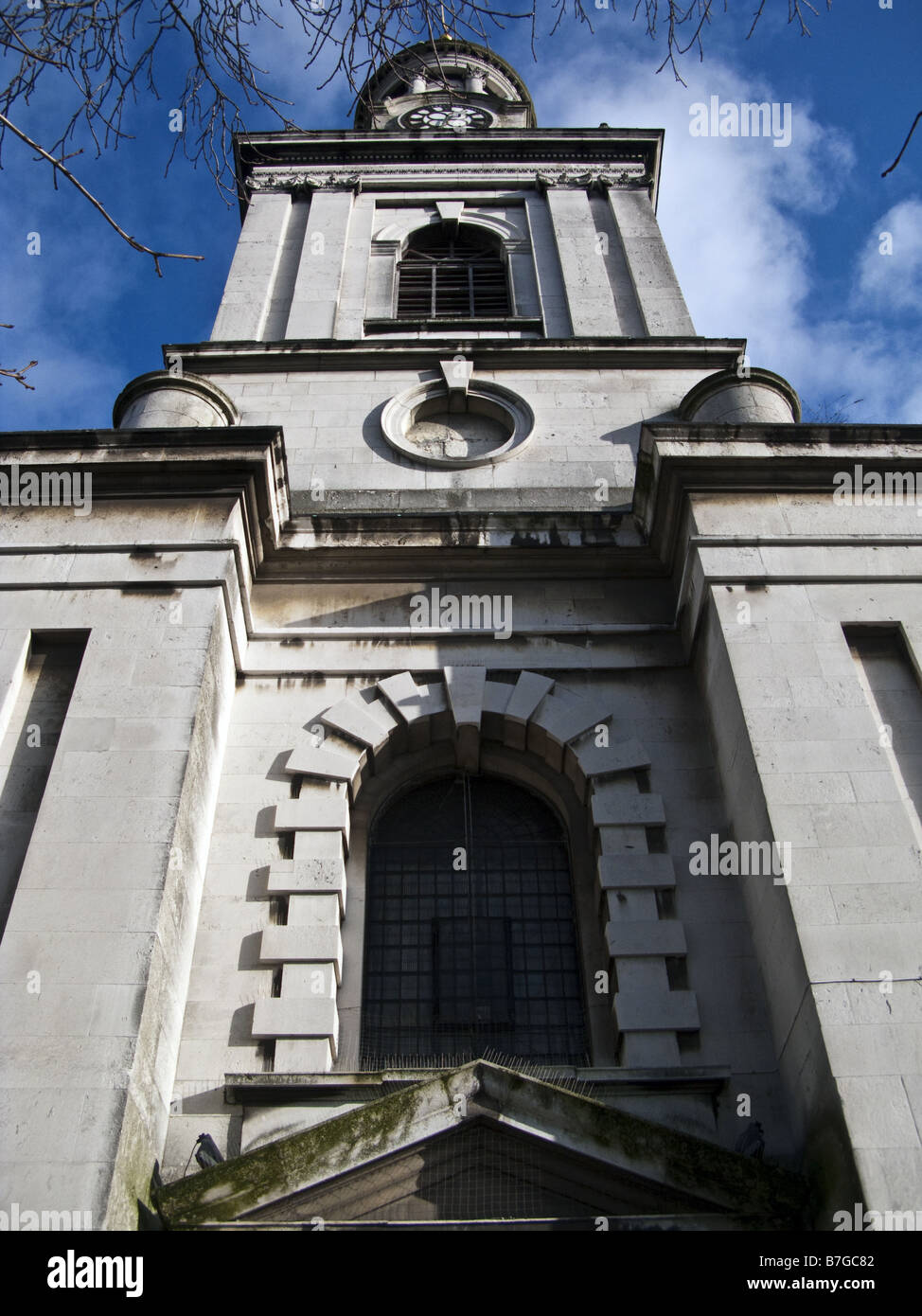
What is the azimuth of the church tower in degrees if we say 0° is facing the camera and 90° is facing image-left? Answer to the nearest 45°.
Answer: approximately 0°
